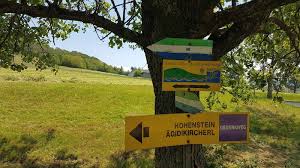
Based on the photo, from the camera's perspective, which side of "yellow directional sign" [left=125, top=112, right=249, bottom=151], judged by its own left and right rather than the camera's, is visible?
front

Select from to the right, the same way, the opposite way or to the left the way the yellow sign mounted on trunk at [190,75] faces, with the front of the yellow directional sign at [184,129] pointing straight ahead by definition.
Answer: the same way

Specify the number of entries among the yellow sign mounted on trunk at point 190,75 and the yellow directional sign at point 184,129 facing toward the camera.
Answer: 2

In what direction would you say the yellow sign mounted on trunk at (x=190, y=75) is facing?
toward the camera
